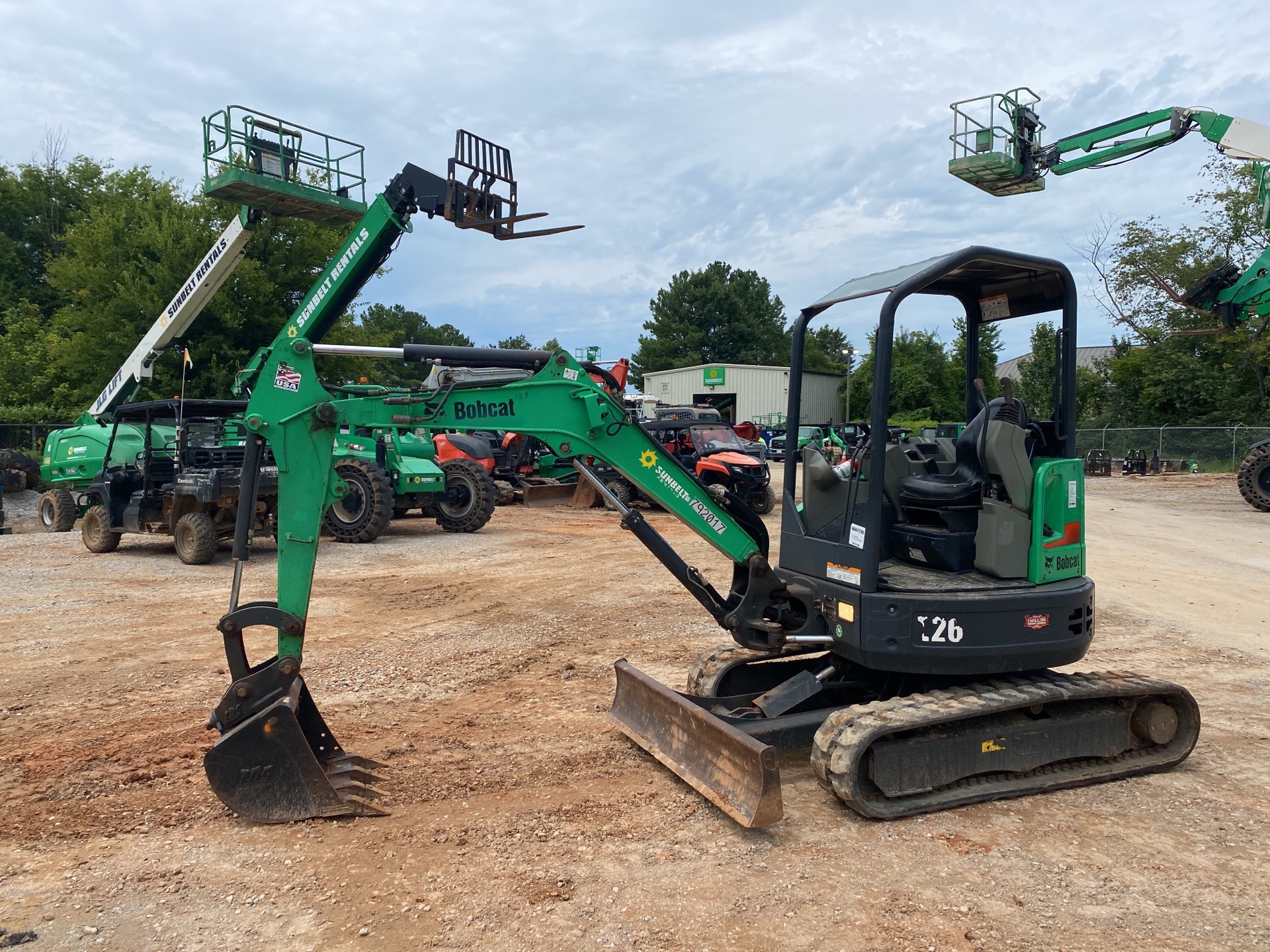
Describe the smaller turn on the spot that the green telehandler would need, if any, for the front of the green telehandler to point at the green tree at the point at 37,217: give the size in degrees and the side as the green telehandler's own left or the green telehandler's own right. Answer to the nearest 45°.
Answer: approximately 90° to the green telehandler's own left

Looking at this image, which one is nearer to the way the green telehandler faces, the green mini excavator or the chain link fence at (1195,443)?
the chain link fence

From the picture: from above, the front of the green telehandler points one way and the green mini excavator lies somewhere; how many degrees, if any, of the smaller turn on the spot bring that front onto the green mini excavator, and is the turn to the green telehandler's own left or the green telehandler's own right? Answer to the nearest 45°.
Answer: approximately 90° to the green telehandler's own right

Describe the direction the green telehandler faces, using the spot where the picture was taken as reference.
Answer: facing to the right of the viewer

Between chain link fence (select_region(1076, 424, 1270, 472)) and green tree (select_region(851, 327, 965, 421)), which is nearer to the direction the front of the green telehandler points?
the chain link fence

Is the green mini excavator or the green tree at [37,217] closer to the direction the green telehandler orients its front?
the green mini excavator

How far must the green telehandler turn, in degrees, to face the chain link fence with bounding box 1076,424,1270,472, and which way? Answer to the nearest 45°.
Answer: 0° — it already faces it
